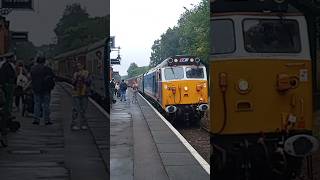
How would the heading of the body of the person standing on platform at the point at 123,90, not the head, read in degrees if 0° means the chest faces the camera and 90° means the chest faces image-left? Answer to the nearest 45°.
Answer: approximately 180°
